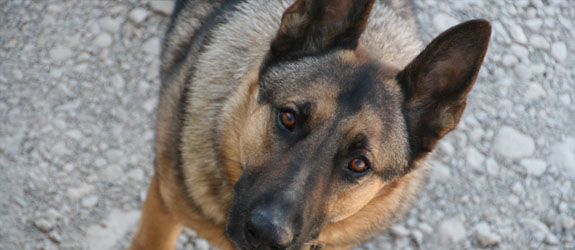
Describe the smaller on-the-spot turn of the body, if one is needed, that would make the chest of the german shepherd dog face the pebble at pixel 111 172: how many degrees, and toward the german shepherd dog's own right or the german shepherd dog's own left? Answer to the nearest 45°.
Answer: approximately 135° to the german shepherd dog's own right

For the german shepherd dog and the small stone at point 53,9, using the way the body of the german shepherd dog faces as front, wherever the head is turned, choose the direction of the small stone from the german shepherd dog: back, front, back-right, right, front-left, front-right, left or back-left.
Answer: back-right

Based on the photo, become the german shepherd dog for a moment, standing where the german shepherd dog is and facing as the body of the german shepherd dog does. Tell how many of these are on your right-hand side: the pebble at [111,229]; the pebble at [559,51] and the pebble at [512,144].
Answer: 1

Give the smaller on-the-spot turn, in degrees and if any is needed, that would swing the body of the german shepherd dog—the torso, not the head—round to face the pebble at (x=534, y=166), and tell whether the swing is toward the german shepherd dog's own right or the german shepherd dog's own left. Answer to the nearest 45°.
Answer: approximately 135° to the german shepherd dog's own left

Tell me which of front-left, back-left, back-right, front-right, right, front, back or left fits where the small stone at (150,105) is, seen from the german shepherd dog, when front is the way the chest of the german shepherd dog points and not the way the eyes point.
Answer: back-right

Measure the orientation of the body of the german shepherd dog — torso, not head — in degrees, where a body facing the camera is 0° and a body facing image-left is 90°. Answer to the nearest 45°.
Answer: approximately 0°

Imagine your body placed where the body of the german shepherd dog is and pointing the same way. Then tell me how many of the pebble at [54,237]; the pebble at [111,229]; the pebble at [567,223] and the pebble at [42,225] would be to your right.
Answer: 3

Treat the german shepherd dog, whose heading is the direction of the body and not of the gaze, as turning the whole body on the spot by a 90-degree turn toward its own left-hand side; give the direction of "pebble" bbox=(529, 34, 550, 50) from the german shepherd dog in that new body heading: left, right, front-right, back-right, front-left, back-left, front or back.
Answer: front-left

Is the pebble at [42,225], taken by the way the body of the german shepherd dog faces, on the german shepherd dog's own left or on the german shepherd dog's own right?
on the german shepherd dog's own right

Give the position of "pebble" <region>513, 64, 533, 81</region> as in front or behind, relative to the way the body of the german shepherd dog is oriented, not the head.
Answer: behind

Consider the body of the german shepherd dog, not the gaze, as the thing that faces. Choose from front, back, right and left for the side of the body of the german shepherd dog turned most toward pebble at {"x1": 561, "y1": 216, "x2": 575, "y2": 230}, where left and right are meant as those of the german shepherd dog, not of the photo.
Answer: left

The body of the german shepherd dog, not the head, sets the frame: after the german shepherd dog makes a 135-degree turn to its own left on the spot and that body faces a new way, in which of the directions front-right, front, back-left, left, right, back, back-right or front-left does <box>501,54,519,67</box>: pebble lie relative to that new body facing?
front

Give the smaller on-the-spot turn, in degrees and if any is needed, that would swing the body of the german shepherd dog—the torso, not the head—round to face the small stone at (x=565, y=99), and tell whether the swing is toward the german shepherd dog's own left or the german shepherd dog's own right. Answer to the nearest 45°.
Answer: approximately 135° to the german shepherd dog's own left

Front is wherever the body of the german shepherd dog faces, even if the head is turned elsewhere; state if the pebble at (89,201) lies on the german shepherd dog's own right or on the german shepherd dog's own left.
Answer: on the german shepherd dog's own right

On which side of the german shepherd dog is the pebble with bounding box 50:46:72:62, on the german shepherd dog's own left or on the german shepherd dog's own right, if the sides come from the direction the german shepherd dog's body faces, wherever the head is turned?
on the german shepherd dog's own right

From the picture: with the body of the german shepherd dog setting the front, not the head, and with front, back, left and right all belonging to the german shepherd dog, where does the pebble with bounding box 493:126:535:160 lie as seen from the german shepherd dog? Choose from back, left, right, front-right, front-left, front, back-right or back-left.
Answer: back-left
